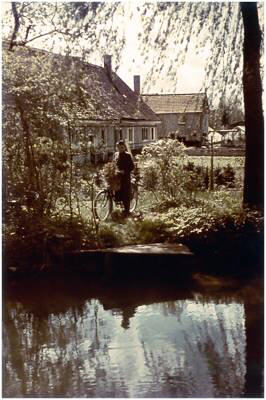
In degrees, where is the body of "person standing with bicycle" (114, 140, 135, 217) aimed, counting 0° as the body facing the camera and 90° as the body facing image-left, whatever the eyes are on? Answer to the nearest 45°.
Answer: approximately 0°

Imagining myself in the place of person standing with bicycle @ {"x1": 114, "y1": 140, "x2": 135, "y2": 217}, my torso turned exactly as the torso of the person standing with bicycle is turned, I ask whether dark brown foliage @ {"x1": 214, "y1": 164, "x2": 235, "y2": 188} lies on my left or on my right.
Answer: on my left

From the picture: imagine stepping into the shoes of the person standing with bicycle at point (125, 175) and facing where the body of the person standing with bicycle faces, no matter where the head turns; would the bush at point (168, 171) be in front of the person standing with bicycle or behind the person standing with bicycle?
behind

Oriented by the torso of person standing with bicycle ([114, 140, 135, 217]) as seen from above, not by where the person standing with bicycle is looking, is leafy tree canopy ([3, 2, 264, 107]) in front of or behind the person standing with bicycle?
in front

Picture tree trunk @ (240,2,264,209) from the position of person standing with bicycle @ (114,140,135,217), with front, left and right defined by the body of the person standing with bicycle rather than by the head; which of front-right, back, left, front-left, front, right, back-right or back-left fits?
front-left
